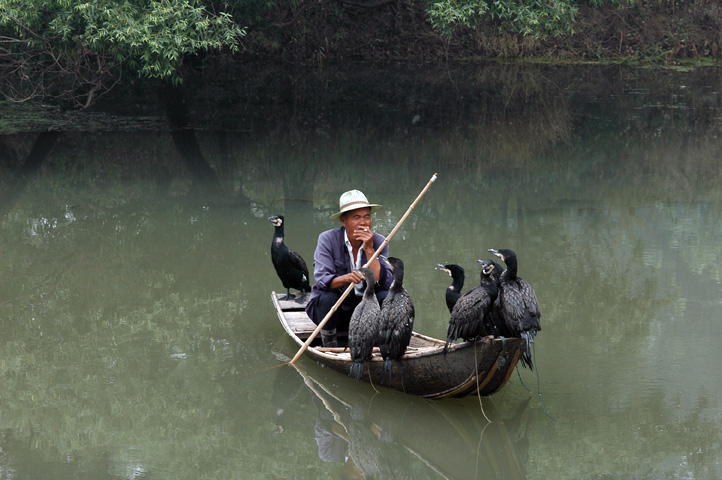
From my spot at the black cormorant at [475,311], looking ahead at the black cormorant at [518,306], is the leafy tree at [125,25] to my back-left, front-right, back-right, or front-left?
back-left

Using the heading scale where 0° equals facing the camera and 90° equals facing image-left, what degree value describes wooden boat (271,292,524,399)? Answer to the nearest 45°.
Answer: approximately 315°

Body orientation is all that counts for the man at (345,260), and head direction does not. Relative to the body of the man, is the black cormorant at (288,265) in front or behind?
behind

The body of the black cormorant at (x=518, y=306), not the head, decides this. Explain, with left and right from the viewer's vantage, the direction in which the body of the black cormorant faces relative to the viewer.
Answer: facing away from the viewer and to the left of the viewer

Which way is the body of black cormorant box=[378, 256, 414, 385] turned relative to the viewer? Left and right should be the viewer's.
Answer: facing away from the viewer

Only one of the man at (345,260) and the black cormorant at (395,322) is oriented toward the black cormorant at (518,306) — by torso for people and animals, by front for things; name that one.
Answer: the man

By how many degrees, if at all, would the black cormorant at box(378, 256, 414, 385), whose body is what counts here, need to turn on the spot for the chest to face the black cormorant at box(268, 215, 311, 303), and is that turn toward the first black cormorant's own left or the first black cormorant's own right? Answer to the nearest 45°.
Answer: approximately 45° to the first black cormorant's own left

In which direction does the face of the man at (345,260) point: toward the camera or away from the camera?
toward the camera

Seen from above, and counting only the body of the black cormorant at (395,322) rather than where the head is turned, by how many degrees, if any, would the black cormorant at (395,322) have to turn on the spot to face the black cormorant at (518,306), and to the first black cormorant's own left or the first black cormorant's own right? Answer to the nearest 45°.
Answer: approximately 135° to the first black cormorant's own right

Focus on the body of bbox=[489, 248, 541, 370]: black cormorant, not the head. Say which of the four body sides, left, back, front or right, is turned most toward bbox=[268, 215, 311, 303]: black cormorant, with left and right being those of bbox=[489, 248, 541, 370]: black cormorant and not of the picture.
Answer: front

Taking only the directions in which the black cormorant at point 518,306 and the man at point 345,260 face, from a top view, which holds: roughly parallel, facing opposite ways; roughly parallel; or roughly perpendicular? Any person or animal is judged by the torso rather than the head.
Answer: roughly parallel, facing opposite ways

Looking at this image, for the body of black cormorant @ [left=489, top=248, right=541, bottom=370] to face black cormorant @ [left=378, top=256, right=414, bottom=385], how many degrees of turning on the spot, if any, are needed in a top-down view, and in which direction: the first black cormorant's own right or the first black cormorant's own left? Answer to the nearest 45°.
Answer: approximately 45° to the first black cormorant's own left

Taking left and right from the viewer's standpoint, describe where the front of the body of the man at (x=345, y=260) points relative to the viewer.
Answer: facing the viewer and to the right of the viewer
